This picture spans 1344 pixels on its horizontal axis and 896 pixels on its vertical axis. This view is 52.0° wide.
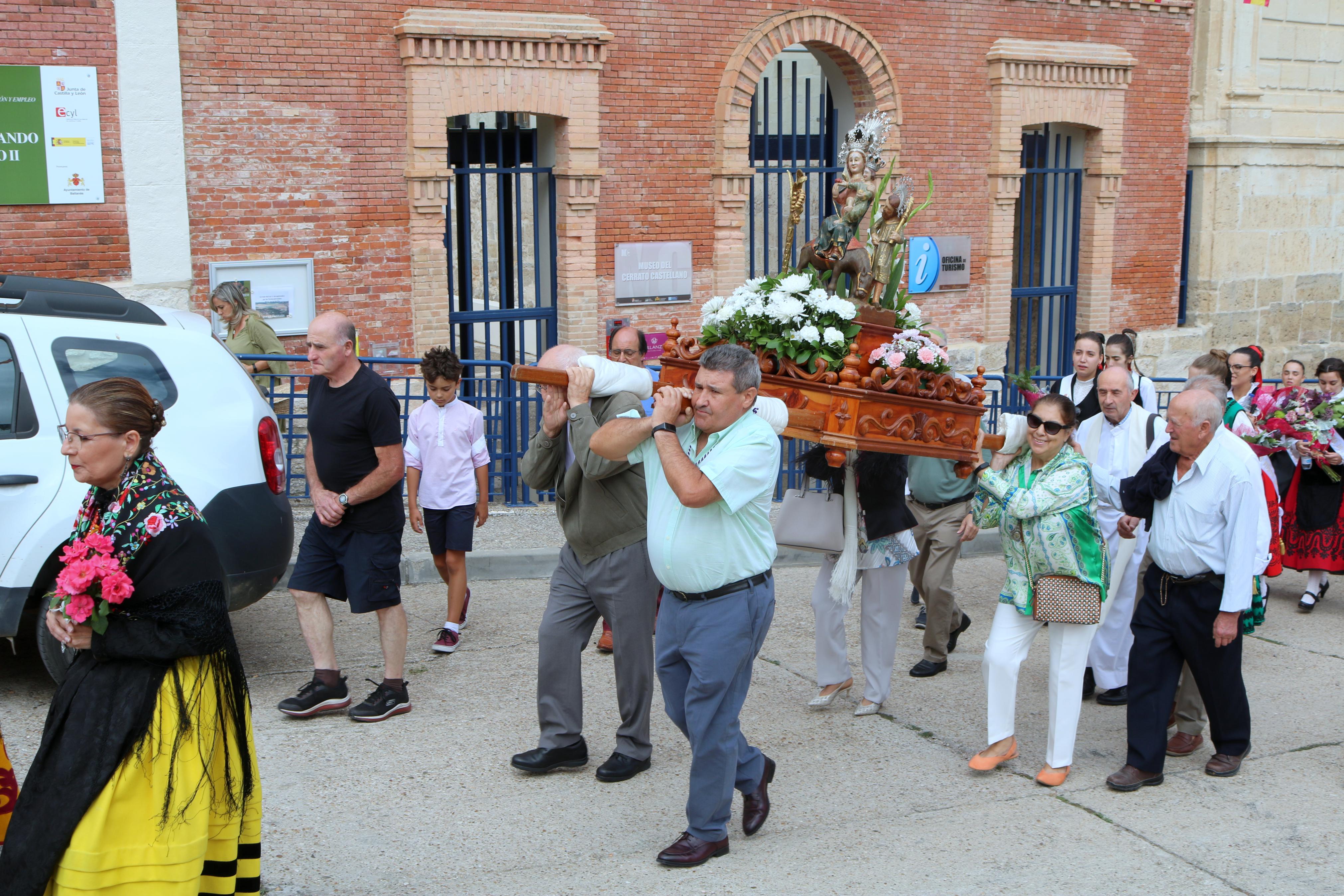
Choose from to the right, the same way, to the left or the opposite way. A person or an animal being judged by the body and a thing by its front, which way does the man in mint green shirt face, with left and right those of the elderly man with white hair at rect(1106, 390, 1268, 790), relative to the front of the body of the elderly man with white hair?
the same way

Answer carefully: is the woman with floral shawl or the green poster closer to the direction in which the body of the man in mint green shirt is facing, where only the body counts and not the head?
the woman with floral shawl

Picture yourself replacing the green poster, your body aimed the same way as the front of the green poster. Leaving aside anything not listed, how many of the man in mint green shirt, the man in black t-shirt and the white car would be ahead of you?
3

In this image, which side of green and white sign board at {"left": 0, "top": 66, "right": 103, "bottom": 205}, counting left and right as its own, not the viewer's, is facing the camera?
front

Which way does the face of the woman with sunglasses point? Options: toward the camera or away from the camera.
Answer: toward the camera

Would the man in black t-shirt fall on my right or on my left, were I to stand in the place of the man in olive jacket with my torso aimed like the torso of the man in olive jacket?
on my right

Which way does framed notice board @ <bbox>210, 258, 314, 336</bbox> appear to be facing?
toward the camera

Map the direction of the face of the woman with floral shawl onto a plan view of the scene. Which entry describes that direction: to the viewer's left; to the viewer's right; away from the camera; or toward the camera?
to the viewer's left

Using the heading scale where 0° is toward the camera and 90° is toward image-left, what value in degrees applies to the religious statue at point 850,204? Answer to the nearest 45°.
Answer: approximately 45°

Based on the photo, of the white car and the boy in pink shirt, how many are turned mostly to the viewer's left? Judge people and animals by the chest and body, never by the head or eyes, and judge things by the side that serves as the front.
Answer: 1

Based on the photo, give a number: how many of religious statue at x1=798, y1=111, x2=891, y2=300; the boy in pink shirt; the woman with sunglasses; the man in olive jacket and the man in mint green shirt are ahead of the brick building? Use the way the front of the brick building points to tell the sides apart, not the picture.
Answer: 5

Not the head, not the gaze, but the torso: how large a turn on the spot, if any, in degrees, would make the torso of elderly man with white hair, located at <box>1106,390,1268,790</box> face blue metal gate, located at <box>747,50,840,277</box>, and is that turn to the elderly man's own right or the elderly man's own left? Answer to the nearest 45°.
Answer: approximately 90° to the elderly man's own right

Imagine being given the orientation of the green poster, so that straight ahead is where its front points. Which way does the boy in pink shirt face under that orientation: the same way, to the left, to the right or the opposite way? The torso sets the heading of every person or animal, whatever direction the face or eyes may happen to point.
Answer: the same way

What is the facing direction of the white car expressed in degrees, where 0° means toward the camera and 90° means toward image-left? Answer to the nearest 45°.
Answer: approximately 90°

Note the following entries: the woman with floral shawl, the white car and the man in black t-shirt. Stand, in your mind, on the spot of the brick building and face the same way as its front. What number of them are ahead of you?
3

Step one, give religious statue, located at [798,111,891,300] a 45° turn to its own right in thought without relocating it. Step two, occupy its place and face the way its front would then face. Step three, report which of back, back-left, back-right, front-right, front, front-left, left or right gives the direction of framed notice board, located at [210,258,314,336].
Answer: front-right

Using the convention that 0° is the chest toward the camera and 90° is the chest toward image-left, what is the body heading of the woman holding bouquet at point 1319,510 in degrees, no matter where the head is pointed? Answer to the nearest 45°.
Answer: approximately 45°

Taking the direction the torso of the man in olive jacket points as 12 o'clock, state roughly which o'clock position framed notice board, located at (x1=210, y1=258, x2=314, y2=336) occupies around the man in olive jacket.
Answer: The framed notice board is roughly at 4 o'clock from the man in olive jacket.

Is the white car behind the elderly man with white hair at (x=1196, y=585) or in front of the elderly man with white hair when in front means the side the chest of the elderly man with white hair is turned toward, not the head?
in front

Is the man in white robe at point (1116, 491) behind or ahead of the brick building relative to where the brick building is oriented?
ahead
